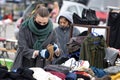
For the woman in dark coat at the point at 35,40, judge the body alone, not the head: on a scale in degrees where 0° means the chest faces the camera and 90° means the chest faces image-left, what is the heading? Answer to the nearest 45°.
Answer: approximately 315°
